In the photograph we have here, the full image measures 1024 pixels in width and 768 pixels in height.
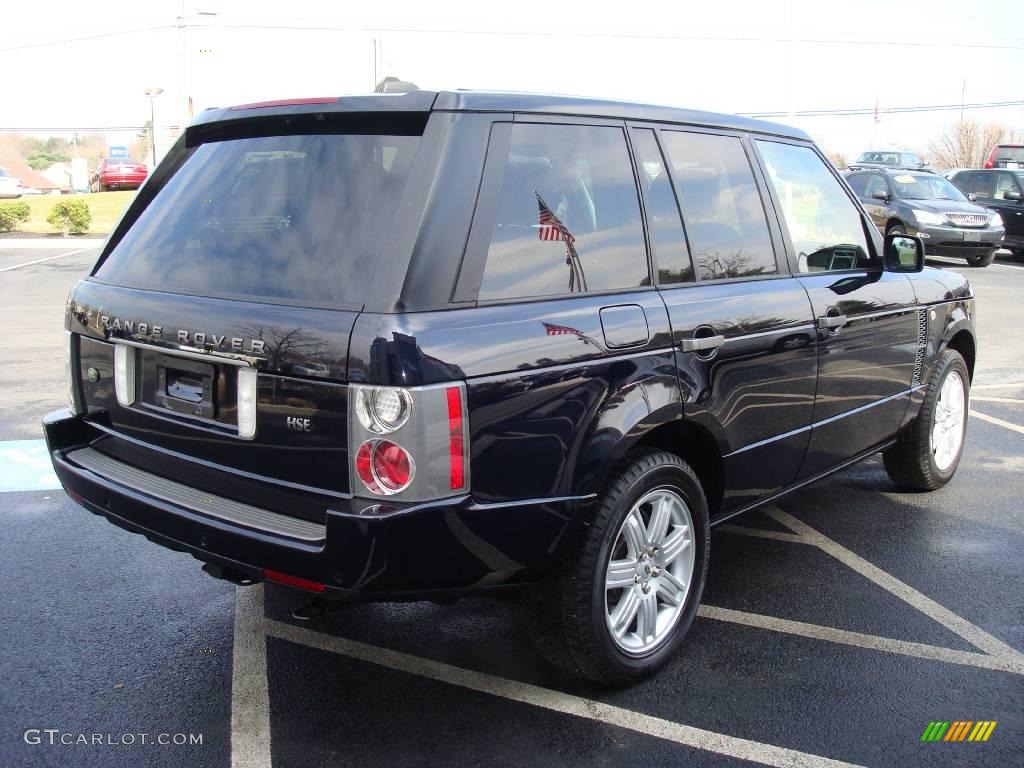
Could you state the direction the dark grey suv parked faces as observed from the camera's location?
facing the viewer and to the right of the viewer

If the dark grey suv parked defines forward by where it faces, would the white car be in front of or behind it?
behind

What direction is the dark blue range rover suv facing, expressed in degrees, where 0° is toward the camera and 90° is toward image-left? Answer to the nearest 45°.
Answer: approximately 225°

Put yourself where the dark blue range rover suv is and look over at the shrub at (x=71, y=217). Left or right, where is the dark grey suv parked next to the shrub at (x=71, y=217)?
right

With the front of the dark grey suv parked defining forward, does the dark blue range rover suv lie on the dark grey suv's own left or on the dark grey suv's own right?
on the dark grey suv's own right

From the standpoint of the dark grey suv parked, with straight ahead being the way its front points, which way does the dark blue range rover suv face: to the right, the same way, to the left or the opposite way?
to the left

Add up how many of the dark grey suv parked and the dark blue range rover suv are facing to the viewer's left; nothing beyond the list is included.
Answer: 0

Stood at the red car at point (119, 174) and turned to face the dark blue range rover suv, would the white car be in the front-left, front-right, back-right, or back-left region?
back-right
